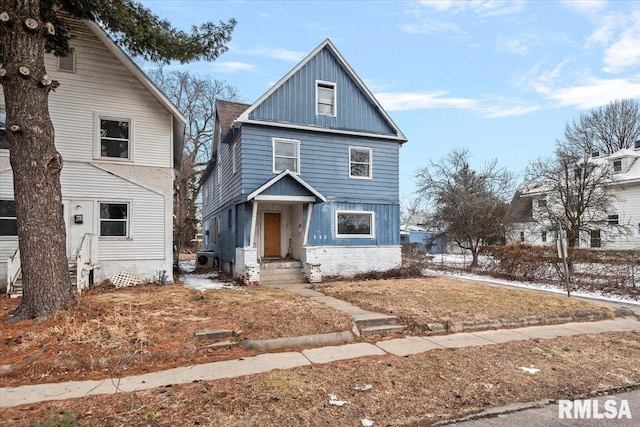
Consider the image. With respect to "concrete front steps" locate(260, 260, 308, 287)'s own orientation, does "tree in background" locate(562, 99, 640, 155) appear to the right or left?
on its left

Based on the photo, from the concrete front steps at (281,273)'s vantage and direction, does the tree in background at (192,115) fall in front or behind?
behind

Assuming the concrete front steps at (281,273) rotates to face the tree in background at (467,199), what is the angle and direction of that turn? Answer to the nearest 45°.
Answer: approximately 135° to its left

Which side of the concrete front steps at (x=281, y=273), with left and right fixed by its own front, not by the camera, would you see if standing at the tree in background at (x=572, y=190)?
left

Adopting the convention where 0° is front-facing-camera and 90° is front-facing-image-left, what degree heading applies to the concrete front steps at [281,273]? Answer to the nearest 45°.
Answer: approximately 0°

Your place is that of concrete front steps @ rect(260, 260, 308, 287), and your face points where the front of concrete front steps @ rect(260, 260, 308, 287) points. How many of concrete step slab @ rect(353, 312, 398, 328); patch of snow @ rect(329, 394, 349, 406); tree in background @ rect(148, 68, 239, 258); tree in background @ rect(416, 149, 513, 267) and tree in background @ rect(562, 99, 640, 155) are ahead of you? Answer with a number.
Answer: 2

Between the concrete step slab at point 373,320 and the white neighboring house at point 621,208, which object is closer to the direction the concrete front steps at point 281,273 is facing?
the concrete step slab

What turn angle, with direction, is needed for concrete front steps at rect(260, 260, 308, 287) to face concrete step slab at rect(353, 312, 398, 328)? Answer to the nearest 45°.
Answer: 0° — it already faces it

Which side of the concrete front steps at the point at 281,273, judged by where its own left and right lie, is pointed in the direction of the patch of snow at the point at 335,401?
front
